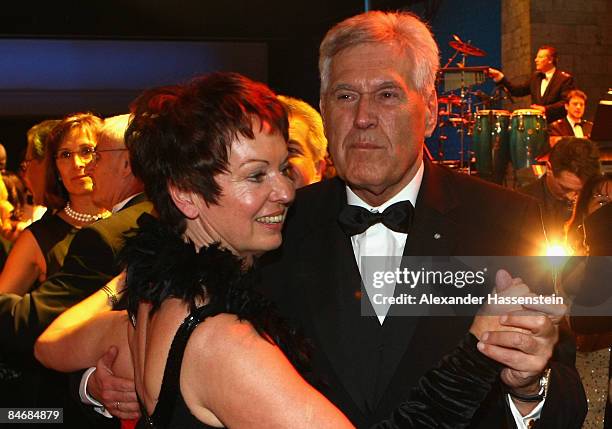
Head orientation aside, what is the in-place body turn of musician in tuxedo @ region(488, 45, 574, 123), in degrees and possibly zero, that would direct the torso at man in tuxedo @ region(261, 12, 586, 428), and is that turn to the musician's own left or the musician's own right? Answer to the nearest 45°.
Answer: approximately 45° to the musician's own left

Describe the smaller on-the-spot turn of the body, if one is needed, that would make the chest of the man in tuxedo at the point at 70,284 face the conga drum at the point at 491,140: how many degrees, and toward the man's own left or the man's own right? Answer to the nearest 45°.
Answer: approximately 135° to the man's own right

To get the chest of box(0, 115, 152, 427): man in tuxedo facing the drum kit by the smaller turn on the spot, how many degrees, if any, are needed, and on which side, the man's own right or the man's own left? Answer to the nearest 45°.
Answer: approximately 135° to the man's own right

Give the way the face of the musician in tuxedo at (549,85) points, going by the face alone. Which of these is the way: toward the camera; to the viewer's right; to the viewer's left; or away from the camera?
to the viewer's left

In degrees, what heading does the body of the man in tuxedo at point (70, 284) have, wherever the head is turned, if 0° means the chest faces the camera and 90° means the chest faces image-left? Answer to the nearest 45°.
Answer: approximately 90°

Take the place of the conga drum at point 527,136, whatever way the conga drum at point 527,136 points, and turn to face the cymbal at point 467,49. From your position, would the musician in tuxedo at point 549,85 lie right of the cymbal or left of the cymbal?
right
